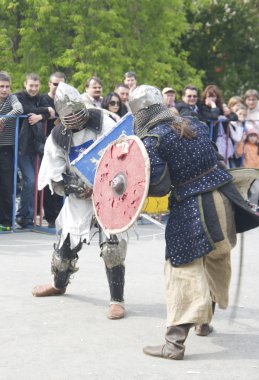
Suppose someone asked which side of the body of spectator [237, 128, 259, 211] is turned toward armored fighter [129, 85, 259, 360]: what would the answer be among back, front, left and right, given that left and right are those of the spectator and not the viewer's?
front

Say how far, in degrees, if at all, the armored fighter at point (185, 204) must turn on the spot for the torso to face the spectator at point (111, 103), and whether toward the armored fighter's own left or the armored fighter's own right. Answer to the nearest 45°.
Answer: approximately 45° to the armored fighter's own right

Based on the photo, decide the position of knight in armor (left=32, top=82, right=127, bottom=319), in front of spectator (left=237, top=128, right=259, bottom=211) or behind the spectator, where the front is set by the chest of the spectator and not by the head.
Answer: in front

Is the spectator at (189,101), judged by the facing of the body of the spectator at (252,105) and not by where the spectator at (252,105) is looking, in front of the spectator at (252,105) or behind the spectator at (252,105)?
in front

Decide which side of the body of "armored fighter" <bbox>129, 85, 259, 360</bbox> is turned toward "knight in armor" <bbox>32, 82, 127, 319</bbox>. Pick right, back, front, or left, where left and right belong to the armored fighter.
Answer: front
